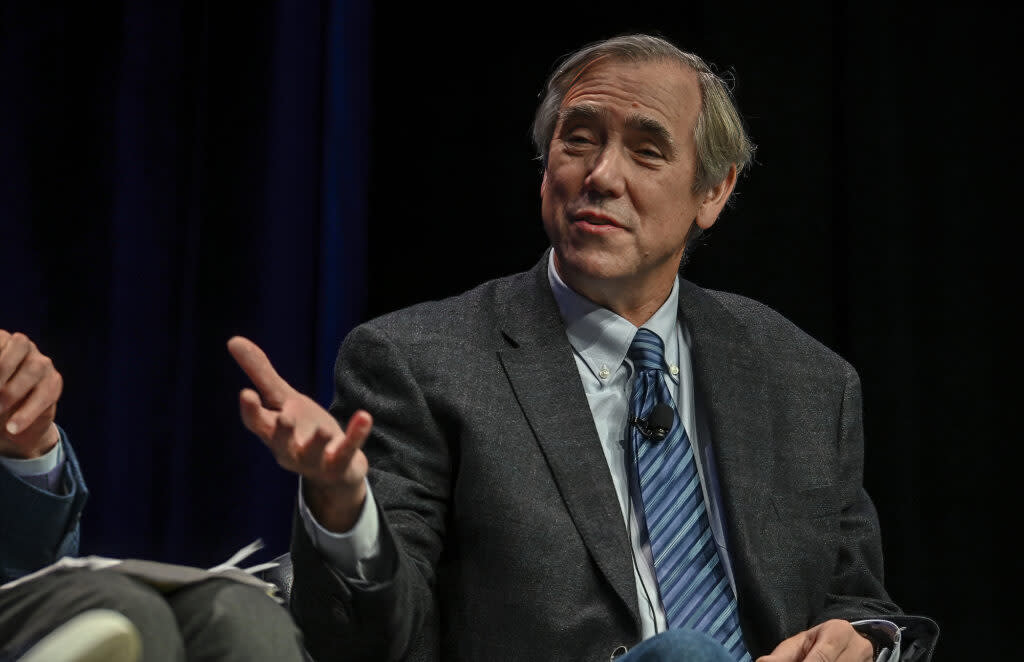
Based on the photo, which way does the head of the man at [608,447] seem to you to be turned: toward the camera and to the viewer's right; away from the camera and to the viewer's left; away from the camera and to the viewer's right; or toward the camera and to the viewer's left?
toward the camera and to the viewer's left

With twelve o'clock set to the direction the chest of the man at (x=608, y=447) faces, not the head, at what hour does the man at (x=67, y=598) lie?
the man at (x=67, y=598) is roughly at 1 o'clock from the man at (x=608, y=447).

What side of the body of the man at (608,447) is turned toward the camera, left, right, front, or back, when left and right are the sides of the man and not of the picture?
front
